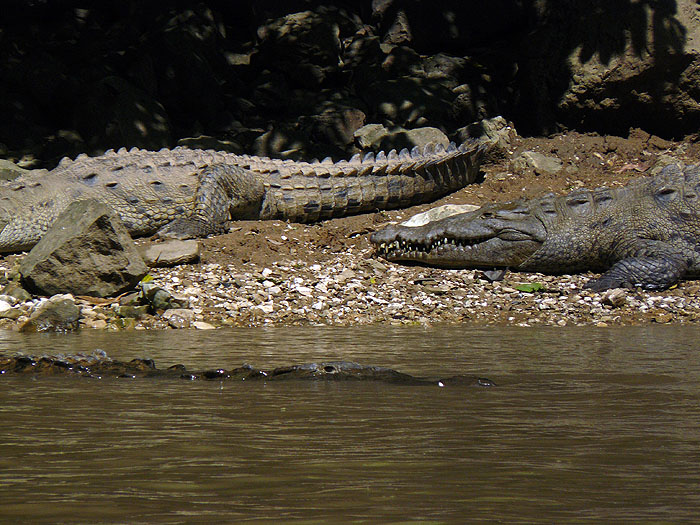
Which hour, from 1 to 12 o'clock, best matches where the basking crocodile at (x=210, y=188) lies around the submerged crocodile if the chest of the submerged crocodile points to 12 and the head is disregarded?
The basking crocodile is roughly at 9 o'clock from the submerged crocodile.

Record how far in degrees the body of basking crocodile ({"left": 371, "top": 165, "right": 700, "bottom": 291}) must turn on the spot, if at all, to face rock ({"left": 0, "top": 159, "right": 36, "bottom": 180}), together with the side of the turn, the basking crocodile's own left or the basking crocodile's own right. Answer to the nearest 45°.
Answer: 0° — it already faces it

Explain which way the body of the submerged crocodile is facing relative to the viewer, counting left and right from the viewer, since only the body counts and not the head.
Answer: facing to the right of the viewer

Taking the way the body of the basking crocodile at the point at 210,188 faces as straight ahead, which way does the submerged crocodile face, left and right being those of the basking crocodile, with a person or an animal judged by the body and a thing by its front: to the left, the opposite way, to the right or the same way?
the opposite way

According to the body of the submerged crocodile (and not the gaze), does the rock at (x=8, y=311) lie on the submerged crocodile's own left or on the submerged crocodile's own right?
on the submerged crocodile's own left

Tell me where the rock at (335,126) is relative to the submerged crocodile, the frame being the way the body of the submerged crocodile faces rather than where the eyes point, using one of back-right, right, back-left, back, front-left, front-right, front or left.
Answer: left

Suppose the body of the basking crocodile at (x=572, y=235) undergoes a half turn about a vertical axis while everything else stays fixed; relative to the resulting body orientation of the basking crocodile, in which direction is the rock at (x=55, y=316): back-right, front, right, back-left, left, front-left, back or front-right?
back-right

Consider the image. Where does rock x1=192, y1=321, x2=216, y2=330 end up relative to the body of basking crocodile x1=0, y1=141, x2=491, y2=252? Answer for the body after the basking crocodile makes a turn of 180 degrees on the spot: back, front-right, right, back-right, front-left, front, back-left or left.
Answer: right

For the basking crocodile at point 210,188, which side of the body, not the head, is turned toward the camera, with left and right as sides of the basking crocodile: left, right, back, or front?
left

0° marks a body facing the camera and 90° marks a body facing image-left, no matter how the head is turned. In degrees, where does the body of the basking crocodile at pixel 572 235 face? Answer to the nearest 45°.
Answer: approximately 90°

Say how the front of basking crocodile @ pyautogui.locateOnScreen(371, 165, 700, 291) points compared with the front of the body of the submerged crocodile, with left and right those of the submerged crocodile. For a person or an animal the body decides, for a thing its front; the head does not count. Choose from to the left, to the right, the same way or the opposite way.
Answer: the opposite way
